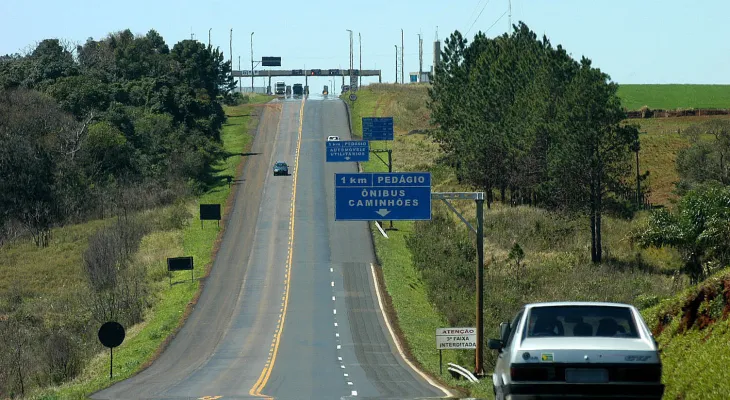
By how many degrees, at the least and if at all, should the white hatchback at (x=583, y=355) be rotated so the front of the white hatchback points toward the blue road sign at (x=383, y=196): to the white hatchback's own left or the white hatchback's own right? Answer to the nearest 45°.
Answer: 0° — it already faces it

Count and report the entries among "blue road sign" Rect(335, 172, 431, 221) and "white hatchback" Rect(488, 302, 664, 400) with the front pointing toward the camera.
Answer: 1

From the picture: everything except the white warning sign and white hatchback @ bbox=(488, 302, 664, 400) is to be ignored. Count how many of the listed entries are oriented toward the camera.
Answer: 1

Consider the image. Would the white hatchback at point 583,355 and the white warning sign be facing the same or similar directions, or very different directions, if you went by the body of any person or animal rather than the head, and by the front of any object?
very different directions

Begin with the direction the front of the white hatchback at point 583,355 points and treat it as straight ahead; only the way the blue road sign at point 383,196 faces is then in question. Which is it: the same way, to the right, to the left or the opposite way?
the opposite way

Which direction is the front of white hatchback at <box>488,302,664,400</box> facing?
away from the camera

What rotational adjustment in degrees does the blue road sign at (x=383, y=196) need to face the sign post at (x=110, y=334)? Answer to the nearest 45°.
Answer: approximately 90° to its right

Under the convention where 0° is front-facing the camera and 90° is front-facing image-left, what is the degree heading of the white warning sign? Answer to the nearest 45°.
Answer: approximately 0°

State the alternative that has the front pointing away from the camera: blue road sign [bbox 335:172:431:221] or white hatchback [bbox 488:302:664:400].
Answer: the white hatchback
